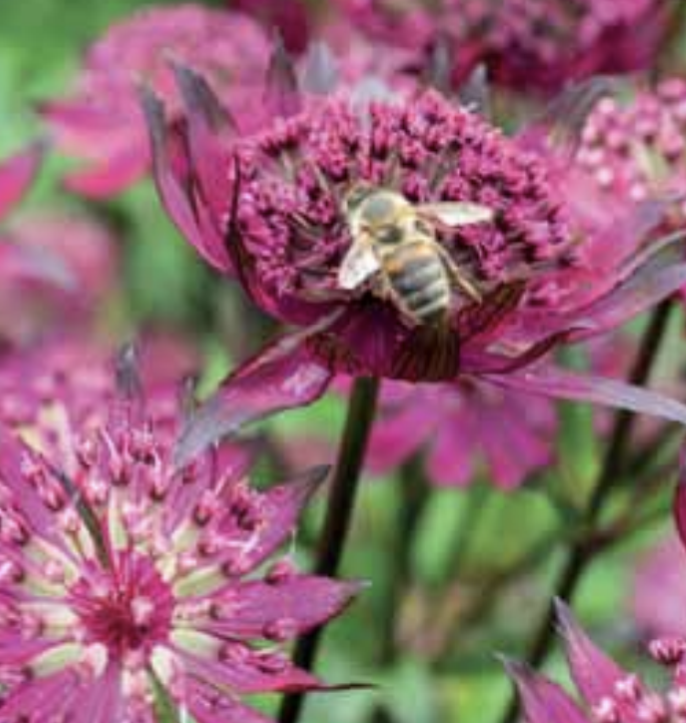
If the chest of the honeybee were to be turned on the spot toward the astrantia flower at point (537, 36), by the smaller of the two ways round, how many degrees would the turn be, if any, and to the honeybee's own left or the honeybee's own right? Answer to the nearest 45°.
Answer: approximately 45° to the honeybee's own right

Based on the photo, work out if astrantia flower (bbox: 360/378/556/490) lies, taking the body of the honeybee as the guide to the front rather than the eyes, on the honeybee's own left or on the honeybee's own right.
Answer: on the honeybee's own right

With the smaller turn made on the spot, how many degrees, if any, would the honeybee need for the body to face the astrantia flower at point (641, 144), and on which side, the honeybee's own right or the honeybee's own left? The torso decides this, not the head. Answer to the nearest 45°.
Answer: approximately 90° to the honeybee's own right

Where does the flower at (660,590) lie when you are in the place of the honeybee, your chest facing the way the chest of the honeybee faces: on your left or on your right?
on your right

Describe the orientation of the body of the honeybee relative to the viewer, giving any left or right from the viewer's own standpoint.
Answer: facing away from the viewer and to the left of the viewer

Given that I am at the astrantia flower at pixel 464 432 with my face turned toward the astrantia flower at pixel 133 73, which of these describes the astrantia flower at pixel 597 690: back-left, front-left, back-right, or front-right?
back-left
